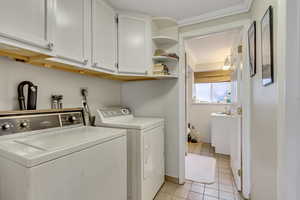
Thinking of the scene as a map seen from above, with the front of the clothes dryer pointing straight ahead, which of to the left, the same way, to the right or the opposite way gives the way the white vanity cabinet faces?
the opposite way

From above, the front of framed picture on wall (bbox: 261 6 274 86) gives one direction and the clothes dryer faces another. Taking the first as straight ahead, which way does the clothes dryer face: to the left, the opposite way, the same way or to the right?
the opposite way

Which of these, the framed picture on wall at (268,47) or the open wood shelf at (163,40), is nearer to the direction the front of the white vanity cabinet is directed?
the open wood shelf

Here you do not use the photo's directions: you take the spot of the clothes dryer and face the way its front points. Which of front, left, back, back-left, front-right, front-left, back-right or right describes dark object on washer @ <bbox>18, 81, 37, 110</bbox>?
back-right

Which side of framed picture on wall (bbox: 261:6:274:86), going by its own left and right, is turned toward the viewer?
left

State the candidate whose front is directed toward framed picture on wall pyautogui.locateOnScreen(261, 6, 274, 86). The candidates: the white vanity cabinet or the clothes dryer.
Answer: the clothes dryer

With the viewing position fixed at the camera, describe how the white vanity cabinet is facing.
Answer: facing to the left of the viewer

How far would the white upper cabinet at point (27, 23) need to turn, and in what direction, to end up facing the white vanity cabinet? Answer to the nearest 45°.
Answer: approximately 45° to its left

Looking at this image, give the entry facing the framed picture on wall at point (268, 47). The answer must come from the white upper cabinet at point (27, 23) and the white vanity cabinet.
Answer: the white upper cabinet

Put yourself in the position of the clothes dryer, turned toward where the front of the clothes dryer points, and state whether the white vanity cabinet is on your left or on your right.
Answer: on your left
